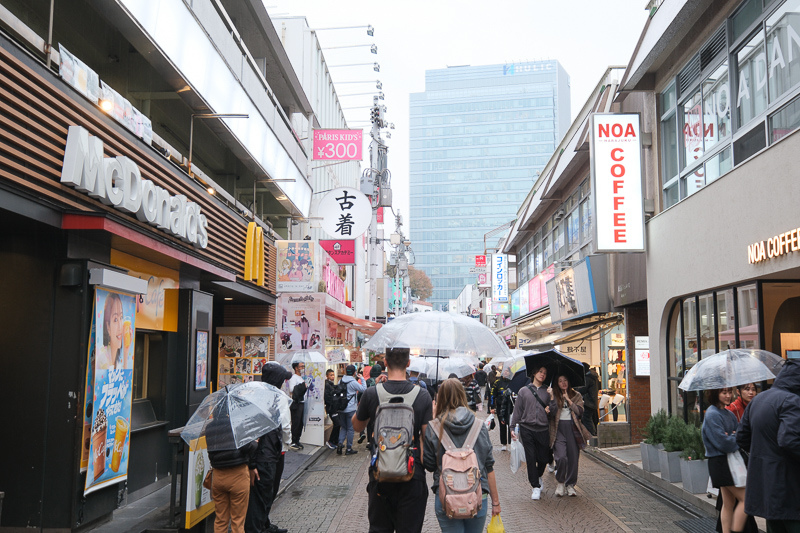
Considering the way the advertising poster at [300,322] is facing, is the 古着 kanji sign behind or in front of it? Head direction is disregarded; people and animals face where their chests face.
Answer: behind

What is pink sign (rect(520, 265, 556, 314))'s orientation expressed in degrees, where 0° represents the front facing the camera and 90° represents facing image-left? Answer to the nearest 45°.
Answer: approximately 45°

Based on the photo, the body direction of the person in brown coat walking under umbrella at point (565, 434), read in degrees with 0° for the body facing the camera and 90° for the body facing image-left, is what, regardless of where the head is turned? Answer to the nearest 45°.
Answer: approximately 0°

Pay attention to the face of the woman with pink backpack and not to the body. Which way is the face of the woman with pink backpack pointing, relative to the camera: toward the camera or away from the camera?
away from the camera

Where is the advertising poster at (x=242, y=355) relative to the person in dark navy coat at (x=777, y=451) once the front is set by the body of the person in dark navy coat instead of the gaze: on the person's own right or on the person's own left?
on the person's own left

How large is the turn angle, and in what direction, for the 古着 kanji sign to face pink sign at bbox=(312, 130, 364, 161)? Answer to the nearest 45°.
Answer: approximately 180°
